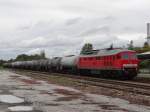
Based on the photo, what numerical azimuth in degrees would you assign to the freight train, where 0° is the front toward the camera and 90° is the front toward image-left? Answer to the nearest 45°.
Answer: approximately 315°
